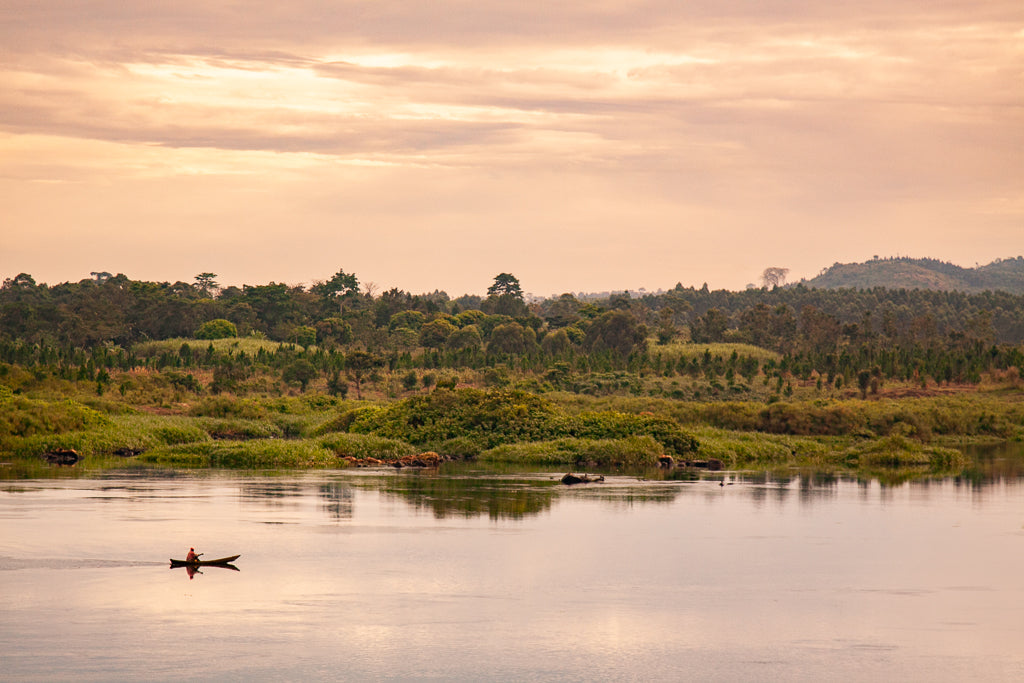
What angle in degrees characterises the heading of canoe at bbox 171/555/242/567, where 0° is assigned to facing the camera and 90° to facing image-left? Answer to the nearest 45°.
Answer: approximately 270°
